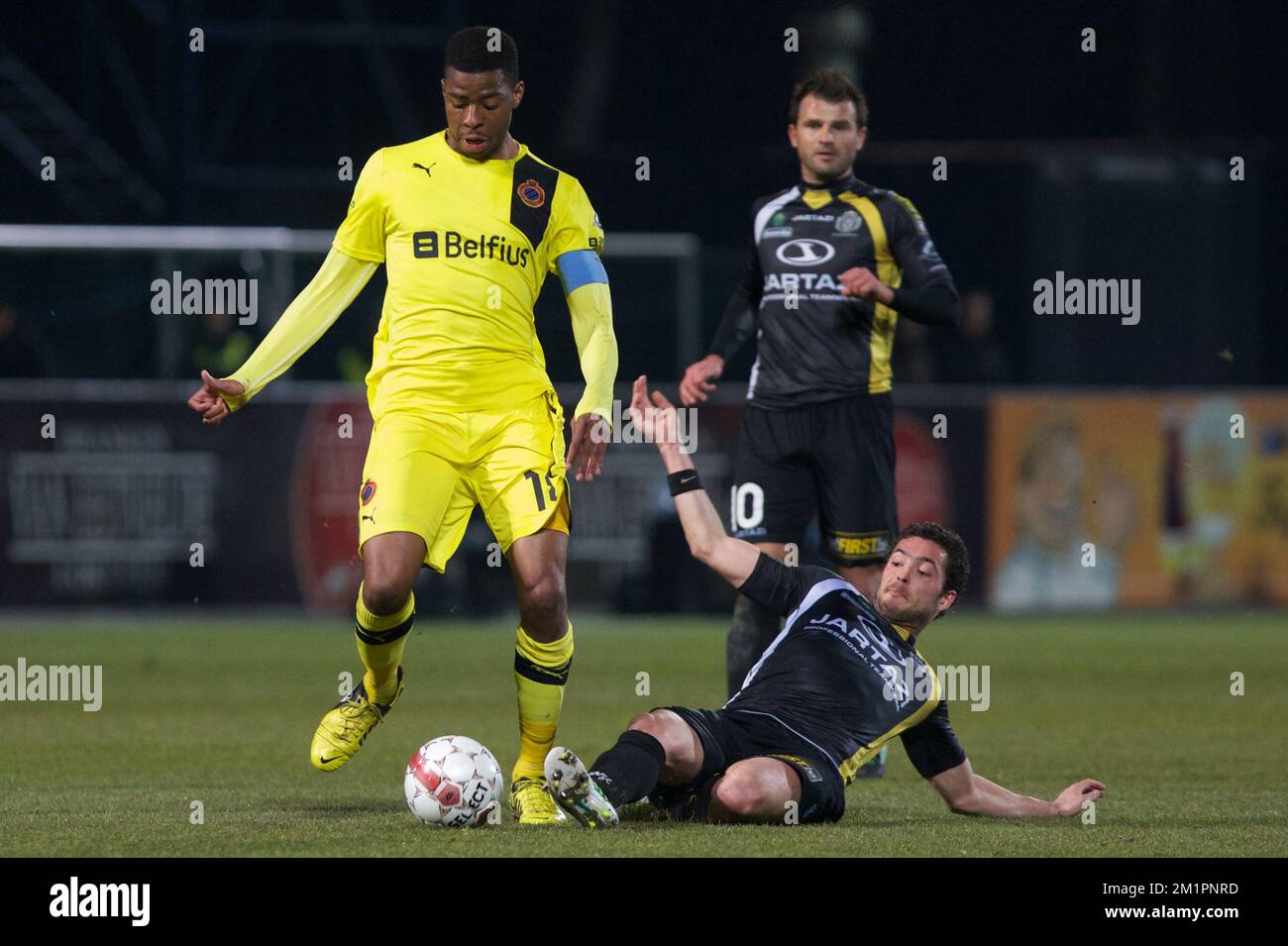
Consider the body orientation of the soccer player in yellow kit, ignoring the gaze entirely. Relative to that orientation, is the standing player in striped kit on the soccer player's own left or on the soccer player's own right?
on the soccer player's own left

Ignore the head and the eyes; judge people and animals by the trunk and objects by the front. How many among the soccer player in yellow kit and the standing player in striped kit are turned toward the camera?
2

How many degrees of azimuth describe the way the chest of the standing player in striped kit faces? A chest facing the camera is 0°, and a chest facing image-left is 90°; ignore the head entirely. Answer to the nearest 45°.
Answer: approximately 0°

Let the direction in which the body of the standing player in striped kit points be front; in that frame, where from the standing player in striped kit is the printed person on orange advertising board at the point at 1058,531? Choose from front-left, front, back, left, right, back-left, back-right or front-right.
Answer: back

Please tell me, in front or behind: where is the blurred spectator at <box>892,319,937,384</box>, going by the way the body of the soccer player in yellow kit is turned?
behind

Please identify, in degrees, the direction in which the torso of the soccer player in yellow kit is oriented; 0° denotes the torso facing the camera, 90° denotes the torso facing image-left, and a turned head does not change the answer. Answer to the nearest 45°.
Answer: approximately 0°

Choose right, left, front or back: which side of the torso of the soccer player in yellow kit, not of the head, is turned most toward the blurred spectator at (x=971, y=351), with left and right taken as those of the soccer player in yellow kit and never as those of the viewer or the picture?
back
